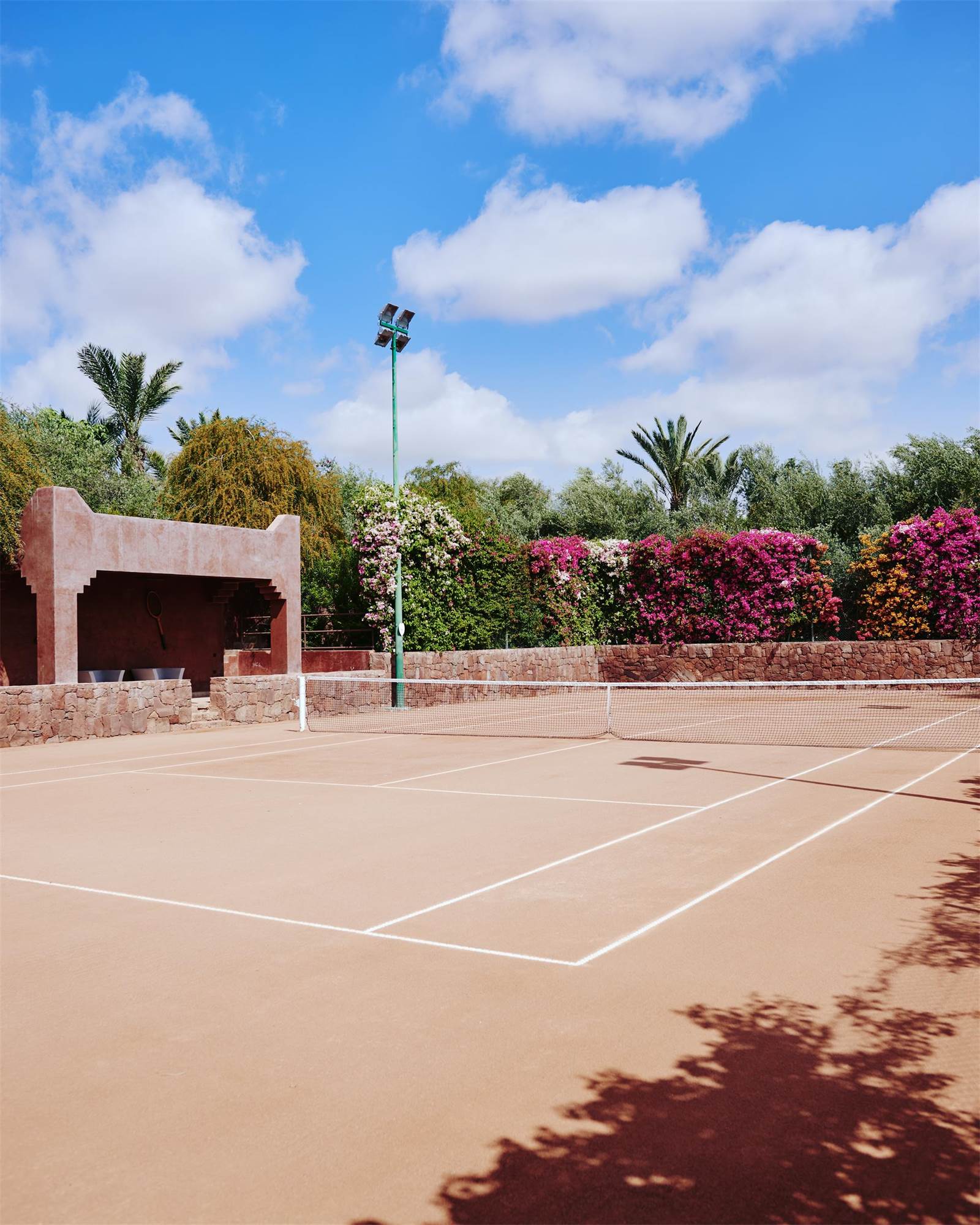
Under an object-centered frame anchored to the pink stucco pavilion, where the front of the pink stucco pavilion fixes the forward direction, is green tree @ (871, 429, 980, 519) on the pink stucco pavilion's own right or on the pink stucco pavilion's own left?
on the pink stucco pavilion's own left

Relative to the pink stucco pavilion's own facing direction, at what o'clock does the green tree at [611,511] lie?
The green tree is roughly at 9 o'clock from the pink stucco pavilion.

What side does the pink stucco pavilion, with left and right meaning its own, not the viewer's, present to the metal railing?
left

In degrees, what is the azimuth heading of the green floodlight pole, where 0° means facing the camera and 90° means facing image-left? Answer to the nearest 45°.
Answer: approximately 315°

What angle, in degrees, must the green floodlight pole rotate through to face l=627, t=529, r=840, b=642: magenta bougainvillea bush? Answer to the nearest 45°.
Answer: approximately 90° to its left

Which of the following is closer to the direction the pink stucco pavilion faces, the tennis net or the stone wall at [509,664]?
the tennis net

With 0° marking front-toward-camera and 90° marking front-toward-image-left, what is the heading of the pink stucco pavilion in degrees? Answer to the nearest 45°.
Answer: approximately 315°

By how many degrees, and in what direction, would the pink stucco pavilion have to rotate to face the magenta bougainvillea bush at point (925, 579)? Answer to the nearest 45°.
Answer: approximately 45° to its left

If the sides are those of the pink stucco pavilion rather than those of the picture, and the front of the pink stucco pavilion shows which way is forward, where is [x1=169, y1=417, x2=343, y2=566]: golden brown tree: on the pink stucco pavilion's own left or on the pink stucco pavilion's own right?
on the pink stucco pavilion's own left

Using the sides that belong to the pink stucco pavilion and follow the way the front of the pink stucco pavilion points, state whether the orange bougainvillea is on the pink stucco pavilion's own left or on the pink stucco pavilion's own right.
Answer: on the pink stucco pavilion's own left
